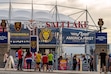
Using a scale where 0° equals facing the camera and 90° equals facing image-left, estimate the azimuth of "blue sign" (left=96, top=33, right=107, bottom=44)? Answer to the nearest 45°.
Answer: approximately 0°

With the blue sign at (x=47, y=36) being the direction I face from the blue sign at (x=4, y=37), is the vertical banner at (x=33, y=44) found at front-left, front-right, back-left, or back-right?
front-right

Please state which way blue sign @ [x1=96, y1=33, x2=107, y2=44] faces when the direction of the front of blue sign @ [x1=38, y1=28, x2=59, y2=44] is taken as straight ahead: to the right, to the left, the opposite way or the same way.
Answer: the same way

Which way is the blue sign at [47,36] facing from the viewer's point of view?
toward the camera

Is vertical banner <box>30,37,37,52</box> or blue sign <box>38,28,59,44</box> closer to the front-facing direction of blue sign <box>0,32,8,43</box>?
the vertical banner

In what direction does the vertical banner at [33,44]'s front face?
toward the camera

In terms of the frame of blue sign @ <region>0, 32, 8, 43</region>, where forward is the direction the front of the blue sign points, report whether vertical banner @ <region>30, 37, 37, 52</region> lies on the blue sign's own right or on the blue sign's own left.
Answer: on the blue sign's own left

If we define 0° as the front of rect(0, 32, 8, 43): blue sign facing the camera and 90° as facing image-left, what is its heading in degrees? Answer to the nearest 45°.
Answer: approximately 0°

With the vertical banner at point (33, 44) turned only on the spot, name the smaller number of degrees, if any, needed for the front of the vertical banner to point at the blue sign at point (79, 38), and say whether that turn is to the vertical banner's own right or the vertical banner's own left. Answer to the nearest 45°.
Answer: approximately 135° to the vertical banner's own left

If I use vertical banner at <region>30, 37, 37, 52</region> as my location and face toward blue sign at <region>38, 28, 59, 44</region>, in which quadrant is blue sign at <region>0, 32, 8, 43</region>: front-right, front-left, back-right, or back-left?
back-left

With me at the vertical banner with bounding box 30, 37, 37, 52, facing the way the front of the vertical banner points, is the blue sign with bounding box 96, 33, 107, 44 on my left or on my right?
on my left

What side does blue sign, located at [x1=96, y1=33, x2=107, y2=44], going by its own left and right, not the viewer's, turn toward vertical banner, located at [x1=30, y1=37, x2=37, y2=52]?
right

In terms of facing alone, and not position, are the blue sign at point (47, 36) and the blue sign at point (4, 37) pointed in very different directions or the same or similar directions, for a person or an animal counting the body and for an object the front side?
same or similar directions

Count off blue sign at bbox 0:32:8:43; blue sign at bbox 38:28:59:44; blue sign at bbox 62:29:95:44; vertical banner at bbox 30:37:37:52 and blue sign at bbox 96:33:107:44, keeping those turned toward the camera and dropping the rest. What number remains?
5

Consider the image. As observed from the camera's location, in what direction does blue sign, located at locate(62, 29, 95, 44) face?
facing the viewer

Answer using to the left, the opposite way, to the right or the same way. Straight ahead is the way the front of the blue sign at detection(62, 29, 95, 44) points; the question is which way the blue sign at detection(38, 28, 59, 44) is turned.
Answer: the same way

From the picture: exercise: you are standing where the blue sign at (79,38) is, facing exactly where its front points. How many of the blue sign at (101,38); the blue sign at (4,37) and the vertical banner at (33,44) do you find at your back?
0
